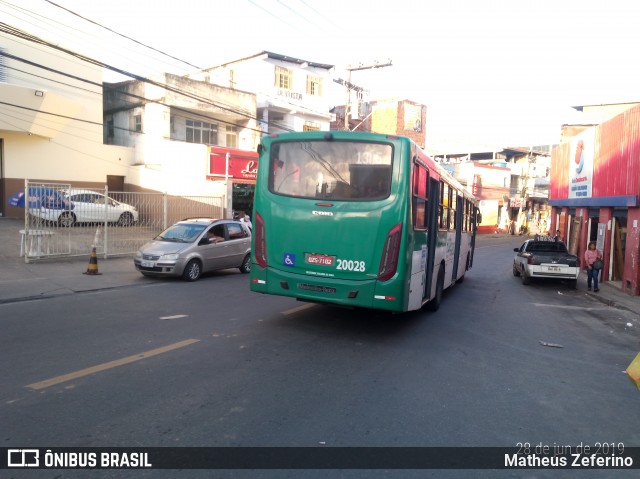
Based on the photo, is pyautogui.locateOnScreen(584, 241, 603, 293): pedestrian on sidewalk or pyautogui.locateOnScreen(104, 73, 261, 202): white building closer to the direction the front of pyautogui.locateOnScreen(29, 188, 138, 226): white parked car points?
the pedestrian on sidewalk

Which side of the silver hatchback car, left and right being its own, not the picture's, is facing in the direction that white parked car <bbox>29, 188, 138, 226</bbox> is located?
right

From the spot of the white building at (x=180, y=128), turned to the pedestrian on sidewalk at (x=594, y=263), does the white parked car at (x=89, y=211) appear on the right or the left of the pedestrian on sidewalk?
right

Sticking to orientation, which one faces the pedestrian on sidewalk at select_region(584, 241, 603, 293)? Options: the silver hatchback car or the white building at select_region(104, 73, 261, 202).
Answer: the white building

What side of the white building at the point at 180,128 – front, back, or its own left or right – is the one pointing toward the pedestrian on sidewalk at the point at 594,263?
front

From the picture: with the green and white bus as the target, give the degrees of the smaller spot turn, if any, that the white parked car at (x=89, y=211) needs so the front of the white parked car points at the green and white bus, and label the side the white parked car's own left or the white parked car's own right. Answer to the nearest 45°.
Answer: approximately 90° to the white parked car's own right

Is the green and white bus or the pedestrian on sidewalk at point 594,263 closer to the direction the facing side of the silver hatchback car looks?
the green and white bus

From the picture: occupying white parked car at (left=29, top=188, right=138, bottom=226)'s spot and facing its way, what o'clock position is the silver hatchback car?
The silver hatchback car is roughly at 2 o'clock from the white parked car.

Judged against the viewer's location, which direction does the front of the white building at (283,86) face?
facing the viewer and to the right of the viewer

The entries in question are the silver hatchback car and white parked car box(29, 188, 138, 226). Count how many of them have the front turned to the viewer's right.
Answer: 1

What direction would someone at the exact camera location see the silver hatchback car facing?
facing the viewer and to the left of the viewer

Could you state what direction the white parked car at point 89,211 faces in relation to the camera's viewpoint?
facing to the right of the viewer

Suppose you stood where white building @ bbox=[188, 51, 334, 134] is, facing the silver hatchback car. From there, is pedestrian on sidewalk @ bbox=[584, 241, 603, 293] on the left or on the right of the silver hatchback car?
left

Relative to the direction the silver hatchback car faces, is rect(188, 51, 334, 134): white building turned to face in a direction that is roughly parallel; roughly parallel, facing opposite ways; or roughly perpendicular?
roughly perpendicular

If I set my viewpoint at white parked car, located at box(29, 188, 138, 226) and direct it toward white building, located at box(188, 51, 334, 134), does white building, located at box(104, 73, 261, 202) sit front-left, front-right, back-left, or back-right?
front-left

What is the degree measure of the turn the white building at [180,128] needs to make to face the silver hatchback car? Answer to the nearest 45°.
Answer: approximately 45° to its right

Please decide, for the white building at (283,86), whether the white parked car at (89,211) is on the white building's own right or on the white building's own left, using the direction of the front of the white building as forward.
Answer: on the white building's own right
